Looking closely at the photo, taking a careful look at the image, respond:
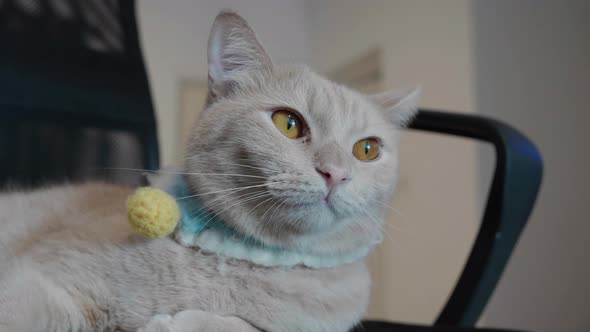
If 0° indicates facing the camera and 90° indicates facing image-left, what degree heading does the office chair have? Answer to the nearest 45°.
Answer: approximately 315°

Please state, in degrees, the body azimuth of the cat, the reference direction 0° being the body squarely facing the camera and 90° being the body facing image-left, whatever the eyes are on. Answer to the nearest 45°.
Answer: approximately 315°
